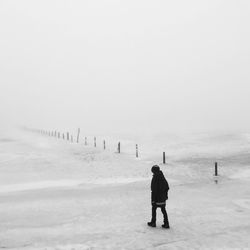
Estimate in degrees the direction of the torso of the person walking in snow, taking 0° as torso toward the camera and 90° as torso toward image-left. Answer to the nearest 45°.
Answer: approximately 90°
